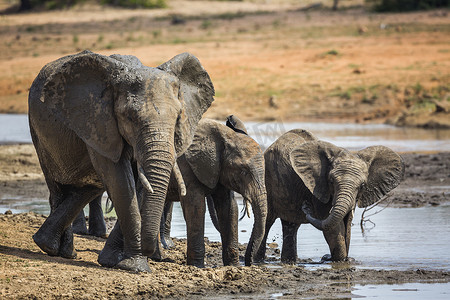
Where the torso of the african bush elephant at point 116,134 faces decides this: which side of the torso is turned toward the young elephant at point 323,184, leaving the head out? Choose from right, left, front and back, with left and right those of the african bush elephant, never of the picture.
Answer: left

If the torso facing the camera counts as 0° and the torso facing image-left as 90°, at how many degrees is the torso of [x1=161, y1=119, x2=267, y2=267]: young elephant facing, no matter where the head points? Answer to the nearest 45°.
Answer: approximately 315°

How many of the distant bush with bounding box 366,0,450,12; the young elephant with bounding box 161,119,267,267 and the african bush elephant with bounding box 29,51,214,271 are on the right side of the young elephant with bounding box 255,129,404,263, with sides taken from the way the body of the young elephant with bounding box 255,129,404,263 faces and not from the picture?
2

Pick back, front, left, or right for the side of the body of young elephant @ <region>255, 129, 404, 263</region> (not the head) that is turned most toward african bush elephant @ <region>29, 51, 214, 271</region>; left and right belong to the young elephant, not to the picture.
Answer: right

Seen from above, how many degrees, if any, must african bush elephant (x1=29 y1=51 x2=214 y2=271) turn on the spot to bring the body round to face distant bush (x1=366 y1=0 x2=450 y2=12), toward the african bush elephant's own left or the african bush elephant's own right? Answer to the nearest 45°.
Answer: approximately 90° to the african bush elephant's own left

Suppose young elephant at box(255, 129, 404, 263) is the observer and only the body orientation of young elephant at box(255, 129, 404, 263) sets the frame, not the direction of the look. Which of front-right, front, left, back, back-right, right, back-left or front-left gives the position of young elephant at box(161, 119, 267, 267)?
right
